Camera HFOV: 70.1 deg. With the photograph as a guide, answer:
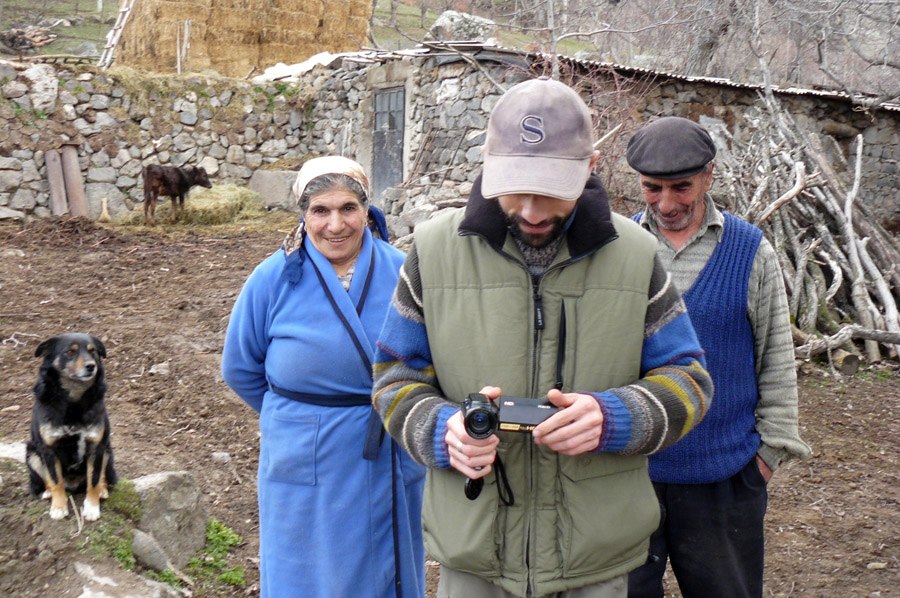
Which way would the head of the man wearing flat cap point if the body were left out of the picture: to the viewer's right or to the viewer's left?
to the viewer's left

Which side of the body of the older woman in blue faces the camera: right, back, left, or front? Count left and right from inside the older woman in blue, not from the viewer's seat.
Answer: front

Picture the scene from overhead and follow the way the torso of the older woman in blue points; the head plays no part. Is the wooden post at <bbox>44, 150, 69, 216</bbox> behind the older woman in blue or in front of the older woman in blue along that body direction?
behind

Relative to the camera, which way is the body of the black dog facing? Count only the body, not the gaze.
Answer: toward the camera

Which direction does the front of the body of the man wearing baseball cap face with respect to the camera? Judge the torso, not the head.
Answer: toward the camera

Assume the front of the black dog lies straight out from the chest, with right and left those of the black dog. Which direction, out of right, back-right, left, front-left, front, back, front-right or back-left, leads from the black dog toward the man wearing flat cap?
front-left

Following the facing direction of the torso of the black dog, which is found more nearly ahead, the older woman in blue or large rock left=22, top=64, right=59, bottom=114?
the older woman in blue

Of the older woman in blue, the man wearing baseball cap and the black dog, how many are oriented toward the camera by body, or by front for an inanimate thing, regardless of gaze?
3
